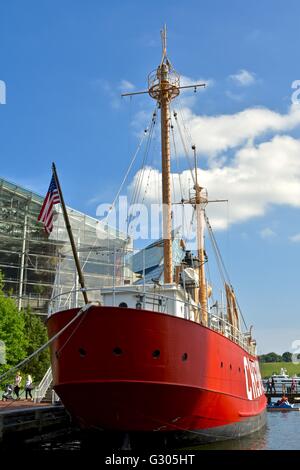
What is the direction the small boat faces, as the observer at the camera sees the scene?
facing to the right of the viewer

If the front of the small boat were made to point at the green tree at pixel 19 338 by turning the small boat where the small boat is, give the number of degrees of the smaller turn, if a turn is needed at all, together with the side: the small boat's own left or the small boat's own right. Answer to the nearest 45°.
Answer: approximately 135° to the small boat's own right

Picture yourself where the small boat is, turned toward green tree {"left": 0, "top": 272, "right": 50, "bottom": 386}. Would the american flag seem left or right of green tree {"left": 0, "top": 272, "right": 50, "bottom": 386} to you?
left

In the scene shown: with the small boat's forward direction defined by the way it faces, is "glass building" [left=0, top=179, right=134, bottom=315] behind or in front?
behind
